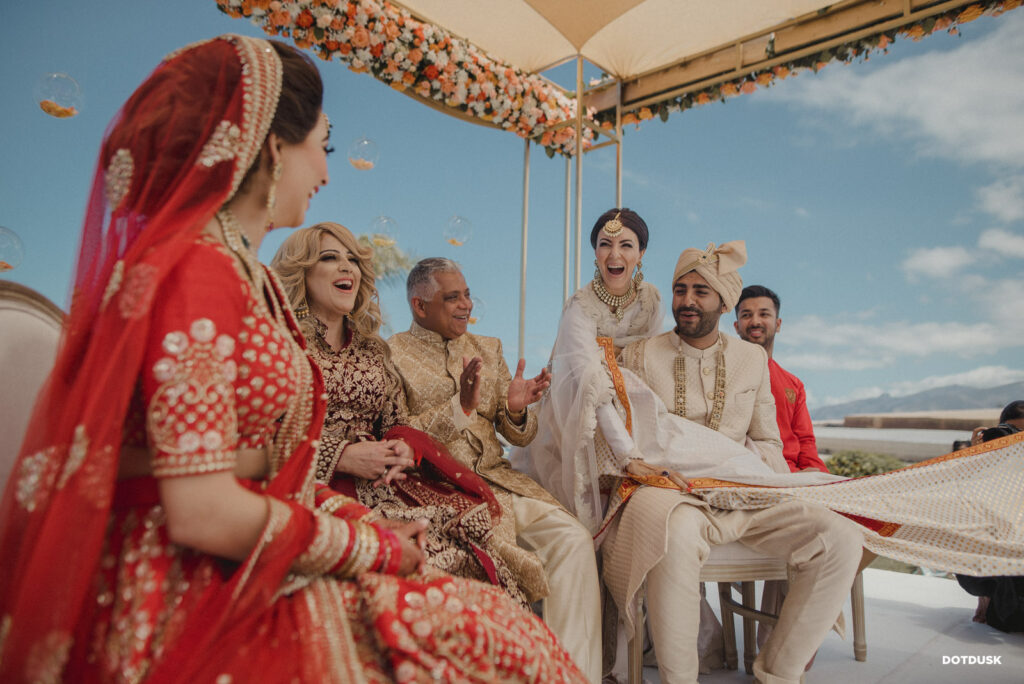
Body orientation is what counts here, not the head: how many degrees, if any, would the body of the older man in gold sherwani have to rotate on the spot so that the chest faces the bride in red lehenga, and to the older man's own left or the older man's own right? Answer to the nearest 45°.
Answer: approximately 45° to the older man's own right

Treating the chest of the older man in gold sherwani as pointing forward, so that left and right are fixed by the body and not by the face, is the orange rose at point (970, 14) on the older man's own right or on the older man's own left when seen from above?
on the older man's own left

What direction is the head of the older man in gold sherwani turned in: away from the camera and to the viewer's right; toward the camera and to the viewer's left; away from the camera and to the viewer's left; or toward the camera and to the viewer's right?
toward the camera and to the viewer's right

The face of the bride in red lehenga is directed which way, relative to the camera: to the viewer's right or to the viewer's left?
to the viewer's right

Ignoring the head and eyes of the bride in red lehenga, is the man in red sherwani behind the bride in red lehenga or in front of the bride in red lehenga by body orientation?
in front

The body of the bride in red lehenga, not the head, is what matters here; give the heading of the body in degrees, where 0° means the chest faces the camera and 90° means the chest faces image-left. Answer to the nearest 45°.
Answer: approximately 270°

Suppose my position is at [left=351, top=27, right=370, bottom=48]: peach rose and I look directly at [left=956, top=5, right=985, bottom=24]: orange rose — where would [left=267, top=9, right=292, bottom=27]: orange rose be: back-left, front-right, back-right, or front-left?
back-right

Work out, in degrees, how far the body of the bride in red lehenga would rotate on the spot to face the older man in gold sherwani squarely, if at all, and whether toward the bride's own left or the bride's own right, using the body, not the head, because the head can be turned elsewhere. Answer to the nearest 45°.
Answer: approximately 45° to the bride's own left

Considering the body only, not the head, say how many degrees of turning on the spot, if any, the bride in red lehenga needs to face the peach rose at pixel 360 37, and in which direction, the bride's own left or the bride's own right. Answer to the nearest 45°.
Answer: approximately 90° to the bride's own left

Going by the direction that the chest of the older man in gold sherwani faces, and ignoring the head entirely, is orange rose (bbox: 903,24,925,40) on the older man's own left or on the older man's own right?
on the older man's own left

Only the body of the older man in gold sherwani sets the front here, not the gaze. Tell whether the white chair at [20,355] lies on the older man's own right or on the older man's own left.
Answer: on the older man's own right
